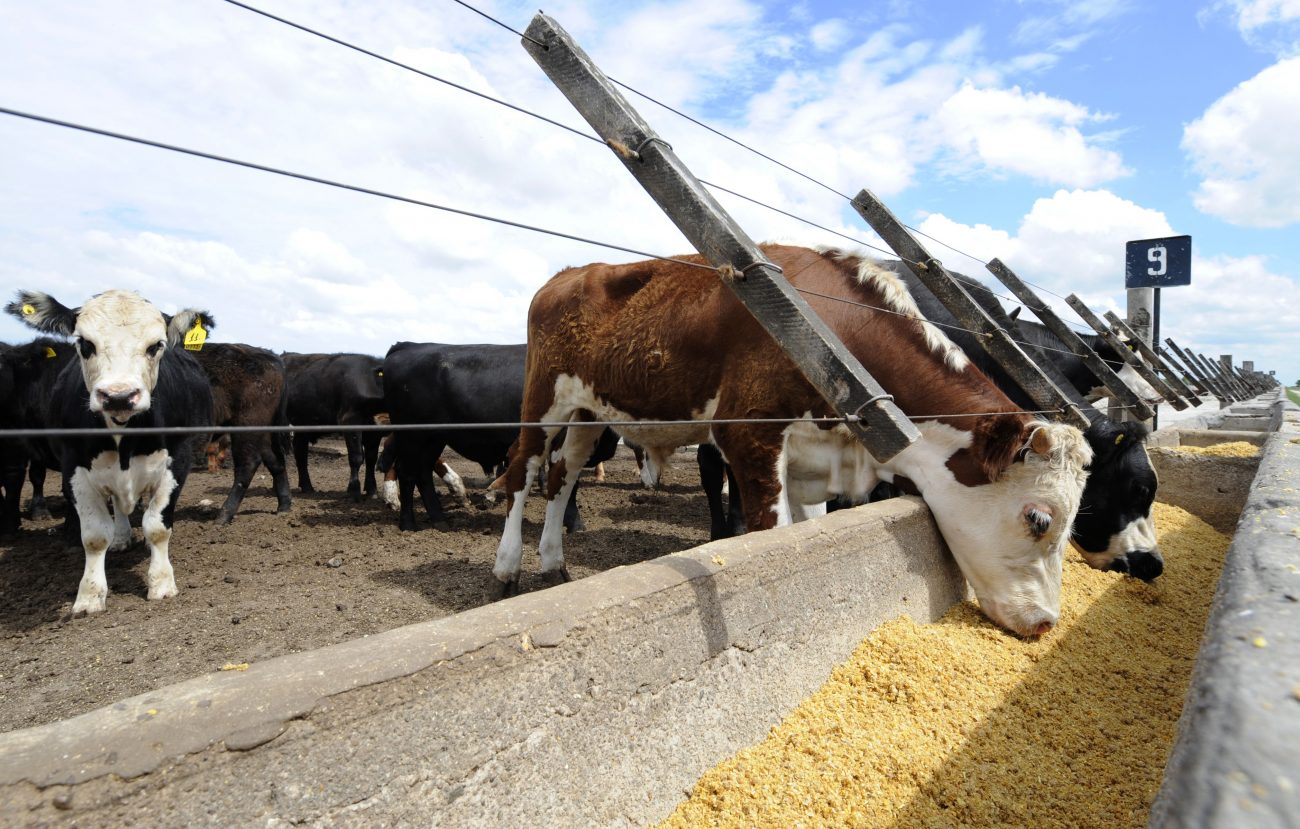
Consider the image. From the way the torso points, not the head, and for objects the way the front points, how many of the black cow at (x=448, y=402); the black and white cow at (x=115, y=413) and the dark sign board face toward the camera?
2

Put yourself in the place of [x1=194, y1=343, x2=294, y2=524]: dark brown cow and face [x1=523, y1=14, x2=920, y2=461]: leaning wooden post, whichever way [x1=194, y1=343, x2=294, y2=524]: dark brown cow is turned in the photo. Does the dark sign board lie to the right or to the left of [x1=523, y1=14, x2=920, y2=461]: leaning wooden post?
left

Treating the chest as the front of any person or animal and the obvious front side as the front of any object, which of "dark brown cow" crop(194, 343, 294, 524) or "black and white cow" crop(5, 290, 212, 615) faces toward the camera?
the black and white cow

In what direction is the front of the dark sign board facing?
toward the camera

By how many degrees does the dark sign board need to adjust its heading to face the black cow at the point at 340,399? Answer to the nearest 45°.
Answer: approximately 45° to its right

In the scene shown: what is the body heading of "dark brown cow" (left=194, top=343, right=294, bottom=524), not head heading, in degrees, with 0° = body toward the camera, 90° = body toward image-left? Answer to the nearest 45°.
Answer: approximately 135°

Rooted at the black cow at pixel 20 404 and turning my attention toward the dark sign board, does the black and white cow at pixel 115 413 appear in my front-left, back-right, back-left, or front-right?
front-right

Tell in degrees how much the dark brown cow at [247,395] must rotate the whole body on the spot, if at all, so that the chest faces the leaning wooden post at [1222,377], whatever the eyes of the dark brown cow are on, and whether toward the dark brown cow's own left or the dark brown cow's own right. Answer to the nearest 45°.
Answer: approximately 135° to the dark brown cow's own right

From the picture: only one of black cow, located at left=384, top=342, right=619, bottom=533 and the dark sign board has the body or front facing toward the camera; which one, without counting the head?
the dark sign board

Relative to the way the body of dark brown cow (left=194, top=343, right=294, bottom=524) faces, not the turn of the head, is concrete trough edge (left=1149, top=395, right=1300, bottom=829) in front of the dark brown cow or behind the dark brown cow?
behind

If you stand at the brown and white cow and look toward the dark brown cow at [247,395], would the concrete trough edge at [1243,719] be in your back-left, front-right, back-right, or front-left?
back-left

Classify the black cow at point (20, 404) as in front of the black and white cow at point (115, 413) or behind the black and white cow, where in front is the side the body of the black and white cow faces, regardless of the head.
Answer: behind
